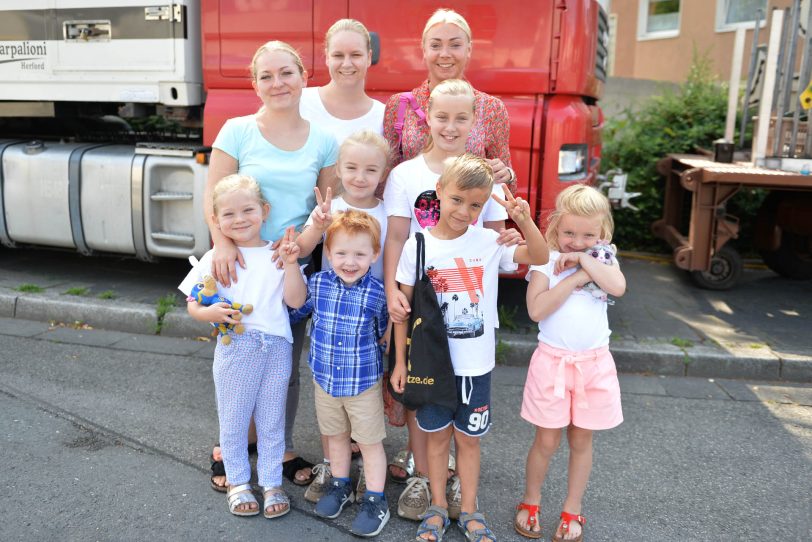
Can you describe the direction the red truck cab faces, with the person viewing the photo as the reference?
facing to the right of the viewer

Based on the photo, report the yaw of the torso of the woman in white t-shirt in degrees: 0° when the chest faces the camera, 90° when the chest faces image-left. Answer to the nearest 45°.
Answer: approximately 0°

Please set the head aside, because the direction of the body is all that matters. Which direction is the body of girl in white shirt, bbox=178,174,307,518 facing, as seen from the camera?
toward the camera

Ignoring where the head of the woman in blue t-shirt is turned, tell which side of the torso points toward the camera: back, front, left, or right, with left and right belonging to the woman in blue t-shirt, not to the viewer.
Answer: front

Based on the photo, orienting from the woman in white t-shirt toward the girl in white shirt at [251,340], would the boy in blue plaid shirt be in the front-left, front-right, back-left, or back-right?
front-left

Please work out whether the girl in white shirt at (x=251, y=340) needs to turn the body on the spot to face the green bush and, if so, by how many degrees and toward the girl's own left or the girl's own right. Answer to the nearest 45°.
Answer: approximately 135° to the girl's own left

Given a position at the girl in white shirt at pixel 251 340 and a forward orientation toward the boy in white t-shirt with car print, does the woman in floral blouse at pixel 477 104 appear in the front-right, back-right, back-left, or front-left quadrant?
front-left

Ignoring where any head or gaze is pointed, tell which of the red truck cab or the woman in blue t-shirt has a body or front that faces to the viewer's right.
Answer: the red truck cab
